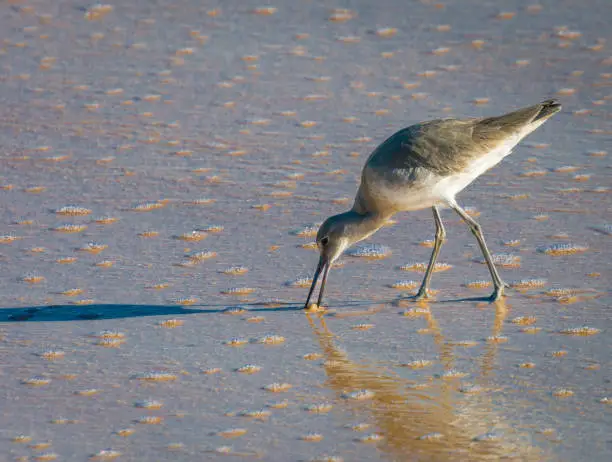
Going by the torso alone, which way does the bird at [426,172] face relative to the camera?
to the viewer's left
